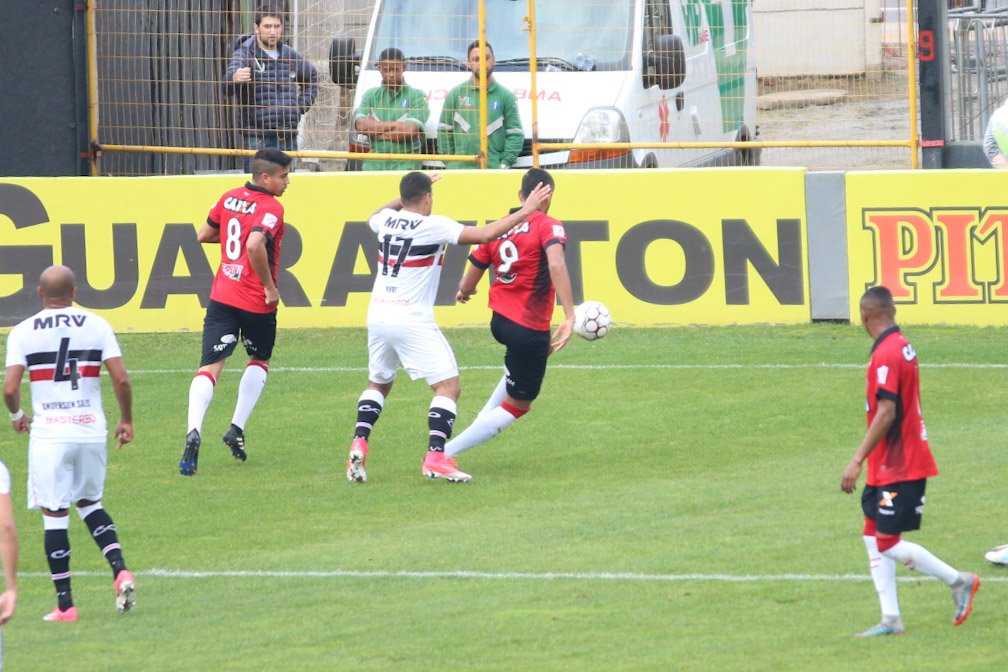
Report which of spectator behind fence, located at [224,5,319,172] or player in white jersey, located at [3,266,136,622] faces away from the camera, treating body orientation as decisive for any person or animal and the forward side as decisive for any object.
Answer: the player in white jersey

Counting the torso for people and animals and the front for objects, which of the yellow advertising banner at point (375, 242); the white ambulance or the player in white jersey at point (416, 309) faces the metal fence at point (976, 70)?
the player in white jersey

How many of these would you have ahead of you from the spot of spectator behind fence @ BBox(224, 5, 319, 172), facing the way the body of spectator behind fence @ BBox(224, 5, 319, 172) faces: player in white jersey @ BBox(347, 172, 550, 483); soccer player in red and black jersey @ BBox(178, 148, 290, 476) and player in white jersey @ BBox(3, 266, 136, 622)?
3

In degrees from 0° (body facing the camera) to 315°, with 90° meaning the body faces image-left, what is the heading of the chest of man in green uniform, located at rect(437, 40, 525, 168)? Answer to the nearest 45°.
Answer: approximately 0°

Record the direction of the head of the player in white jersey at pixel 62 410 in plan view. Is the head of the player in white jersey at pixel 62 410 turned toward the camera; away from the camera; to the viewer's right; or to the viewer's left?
away from the camera

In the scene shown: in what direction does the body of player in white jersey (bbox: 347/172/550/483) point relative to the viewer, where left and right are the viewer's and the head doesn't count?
facing away from the viewer and to the right of the viewer

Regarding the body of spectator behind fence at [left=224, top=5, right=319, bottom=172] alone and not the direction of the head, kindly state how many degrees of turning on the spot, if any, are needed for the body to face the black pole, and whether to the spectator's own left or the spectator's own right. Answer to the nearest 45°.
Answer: approximately 90° to the spectator's own left
